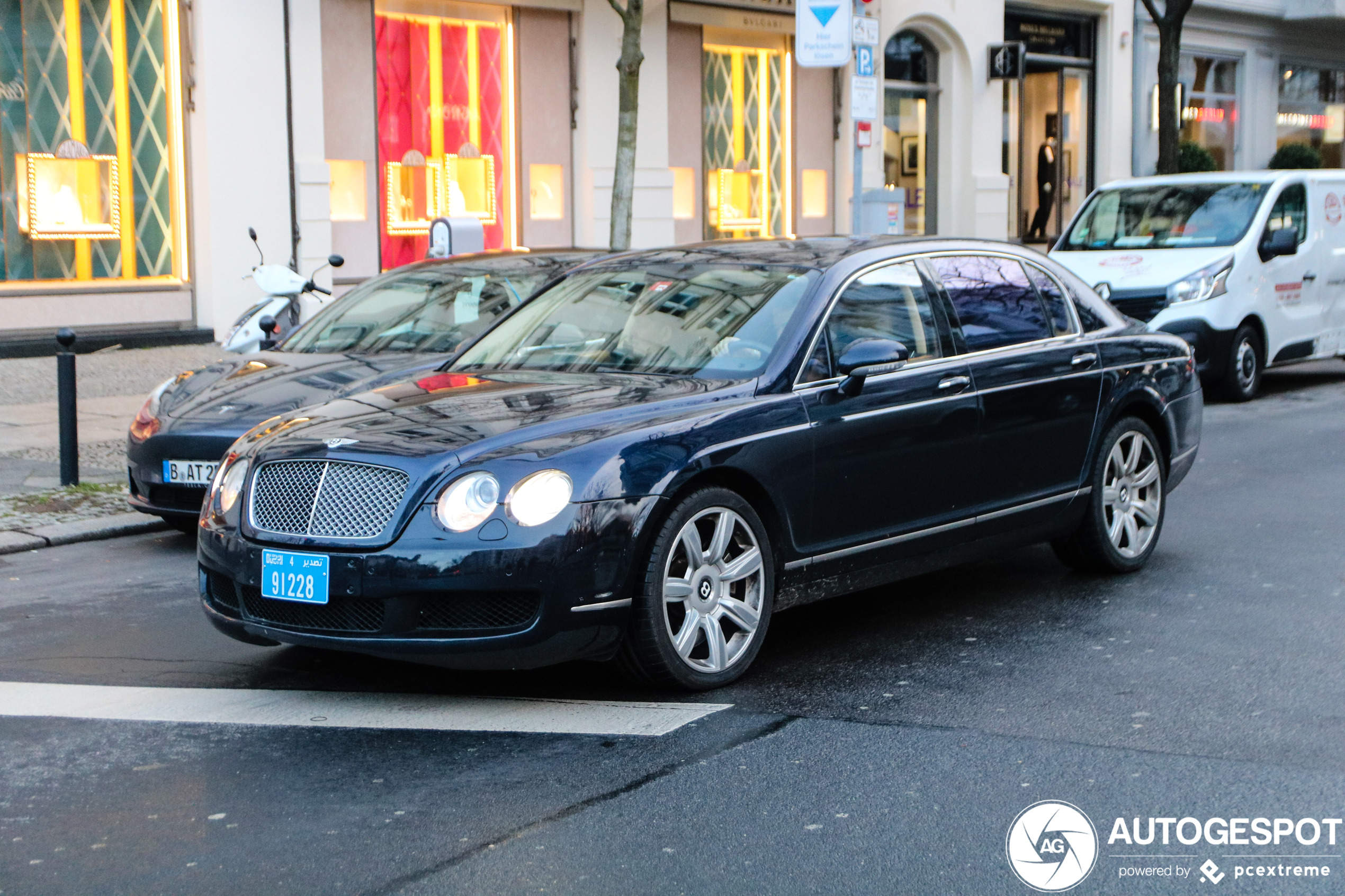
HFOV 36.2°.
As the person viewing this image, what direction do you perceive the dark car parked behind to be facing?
facing the viewer and to the left of the viewer

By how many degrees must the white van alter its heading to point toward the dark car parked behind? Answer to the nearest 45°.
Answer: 0° — it already faces it

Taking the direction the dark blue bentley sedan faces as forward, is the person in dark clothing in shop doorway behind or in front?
behind

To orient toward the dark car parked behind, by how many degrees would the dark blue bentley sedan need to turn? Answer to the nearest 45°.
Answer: approximately 90° to its right

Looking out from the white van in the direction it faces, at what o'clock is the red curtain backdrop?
The red curtain backdrop is roughly at 2 o'clock from the white van.

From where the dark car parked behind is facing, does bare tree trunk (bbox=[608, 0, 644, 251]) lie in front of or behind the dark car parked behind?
behind

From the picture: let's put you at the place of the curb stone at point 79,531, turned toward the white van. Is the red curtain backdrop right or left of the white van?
left

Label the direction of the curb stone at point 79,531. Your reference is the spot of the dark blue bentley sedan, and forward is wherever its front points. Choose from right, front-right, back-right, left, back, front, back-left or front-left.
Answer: right

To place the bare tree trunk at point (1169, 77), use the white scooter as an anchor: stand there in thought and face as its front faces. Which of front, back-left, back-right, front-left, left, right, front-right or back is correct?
back

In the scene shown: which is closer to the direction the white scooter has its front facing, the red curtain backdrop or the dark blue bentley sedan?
the dark blue bentley sedan

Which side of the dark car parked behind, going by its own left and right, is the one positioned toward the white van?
back

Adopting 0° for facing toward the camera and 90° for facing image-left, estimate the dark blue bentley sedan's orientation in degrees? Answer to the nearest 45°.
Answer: approximately 45°
